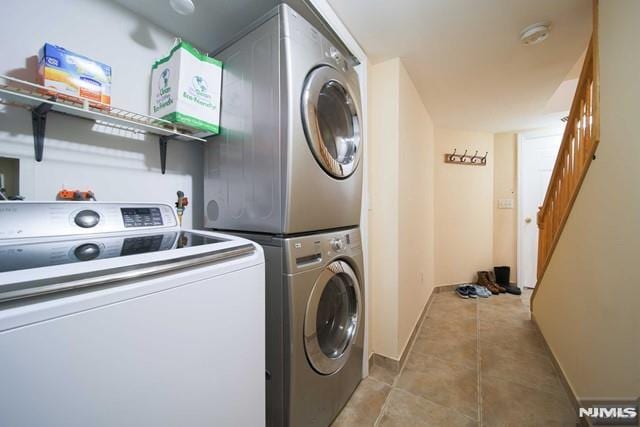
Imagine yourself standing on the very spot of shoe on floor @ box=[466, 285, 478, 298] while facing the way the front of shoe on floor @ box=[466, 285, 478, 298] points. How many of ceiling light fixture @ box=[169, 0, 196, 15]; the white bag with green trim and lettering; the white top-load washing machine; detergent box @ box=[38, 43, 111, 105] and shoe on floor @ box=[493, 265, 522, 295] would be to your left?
1

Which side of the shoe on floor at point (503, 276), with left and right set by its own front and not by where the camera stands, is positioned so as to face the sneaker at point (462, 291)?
right

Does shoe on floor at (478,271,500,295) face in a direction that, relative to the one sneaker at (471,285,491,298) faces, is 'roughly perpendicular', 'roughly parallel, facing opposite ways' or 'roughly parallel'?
roughly parallel

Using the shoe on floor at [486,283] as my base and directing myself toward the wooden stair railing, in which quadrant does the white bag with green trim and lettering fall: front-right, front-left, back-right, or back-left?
front-right

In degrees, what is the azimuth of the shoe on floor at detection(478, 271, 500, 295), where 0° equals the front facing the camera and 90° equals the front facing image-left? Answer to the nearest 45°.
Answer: approximately 315°

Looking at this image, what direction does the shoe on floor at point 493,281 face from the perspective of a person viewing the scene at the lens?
facing the viewer and to the right of the viewer

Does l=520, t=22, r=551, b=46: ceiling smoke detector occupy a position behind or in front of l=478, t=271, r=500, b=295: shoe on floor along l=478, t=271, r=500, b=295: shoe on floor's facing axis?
in front

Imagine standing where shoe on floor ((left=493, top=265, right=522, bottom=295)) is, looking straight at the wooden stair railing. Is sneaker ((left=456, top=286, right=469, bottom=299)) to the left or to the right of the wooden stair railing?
right

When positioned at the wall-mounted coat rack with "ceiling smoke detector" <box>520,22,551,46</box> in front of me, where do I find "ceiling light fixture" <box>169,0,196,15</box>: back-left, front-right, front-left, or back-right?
front-right
